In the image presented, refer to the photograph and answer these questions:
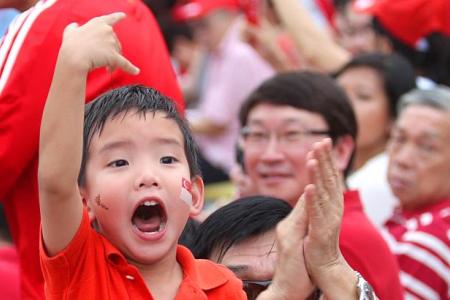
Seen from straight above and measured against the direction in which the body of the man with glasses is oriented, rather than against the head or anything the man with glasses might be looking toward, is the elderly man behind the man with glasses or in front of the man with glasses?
behind

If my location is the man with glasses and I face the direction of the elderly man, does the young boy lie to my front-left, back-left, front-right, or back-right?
back-right

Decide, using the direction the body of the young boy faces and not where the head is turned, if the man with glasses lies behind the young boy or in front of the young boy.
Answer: behind

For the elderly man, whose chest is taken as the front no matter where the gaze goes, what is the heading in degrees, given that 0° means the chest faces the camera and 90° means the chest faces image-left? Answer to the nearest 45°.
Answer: approximately 45°

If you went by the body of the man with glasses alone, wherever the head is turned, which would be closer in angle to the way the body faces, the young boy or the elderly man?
the young boy
